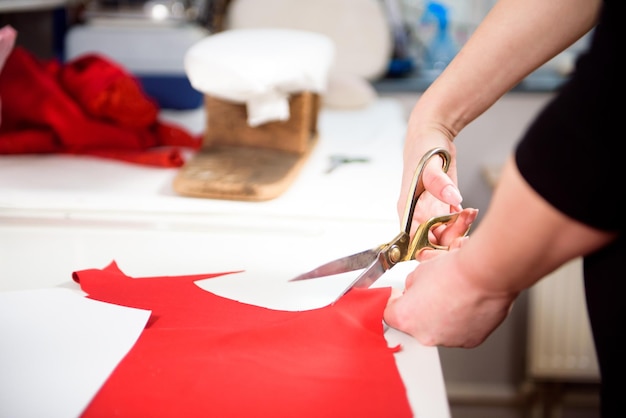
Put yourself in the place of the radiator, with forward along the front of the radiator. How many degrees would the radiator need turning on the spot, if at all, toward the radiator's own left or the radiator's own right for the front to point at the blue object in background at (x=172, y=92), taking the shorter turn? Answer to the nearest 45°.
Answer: approximately 90° to the radiator's own right

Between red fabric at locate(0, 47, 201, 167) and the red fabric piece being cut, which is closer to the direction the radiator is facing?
the red fabric piece being cut

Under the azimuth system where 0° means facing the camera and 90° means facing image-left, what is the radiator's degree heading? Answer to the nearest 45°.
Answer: approximately 0°

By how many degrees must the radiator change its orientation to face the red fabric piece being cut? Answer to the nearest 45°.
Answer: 0° — it already faces it
